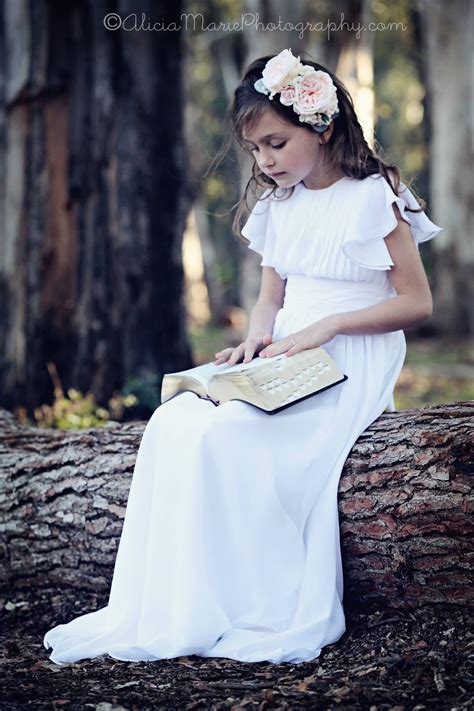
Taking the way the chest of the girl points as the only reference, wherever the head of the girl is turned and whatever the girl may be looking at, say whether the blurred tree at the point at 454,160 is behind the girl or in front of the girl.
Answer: behind

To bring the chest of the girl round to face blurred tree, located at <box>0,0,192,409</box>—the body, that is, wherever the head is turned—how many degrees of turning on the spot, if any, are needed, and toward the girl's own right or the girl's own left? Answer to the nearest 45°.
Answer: approximately 135° to the girl's own right

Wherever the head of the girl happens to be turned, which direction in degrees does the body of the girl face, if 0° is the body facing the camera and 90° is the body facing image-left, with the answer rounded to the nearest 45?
approximately 45°
